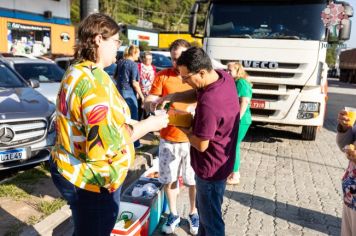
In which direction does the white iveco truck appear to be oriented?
toward the camera

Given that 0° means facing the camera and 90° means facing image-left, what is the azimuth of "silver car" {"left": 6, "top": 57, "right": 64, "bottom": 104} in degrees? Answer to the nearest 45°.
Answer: approximately 315°

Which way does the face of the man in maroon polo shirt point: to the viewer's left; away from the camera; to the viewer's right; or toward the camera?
to the viewer's left

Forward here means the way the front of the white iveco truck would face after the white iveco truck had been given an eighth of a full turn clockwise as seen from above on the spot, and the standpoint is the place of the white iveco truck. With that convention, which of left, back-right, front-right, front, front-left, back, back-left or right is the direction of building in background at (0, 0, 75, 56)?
right

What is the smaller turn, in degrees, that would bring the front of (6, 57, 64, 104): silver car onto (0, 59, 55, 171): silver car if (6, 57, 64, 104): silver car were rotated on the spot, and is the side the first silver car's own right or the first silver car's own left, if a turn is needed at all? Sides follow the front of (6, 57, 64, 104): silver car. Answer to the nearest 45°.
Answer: approximately 45° to the first silver car's own right

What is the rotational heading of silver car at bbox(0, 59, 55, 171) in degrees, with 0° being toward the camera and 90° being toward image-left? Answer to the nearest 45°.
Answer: approximately 315°

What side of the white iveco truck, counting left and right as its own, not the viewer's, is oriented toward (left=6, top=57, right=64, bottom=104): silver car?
right

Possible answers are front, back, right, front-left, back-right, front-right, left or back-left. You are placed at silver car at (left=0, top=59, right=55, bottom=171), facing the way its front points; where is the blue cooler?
front

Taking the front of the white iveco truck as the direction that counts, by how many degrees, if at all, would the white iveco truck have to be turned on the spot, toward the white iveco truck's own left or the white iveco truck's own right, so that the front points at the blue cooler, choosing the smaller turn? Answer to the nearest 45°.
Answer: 0° — it already faces it

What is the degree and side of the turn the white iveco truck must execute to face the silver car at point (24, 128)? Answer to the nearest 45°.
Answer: approximately 45° to its right
